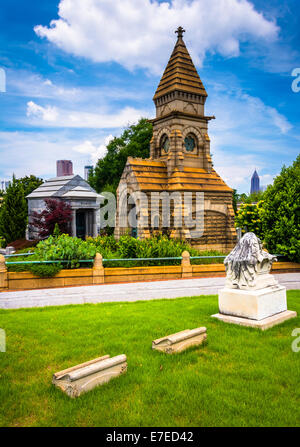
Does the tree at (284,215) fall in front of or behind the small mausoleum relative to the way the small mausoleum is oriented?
in front

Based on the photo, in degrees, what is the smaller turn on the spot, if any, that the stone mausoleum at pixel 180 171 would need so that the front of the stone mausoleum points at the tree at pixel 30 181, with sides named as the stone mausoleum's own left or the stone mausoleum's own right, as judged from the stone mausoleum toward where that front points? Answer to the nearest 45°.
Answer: approximately 90° to the stone mausoleum's own right

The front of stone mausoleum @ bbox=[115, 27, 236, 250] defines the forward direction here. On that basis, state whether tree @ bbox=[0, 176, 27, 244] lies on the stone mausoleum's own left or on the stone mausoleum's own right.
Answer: on the stone mausoleum's own right

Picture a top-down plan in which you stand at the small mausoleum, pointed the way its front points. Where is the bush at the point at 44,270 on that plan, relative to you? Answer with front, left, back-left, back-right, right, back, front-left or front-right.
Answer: front-right

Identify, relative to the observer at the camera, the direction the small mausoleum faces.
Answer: facing the viewer and to the right of the viewer

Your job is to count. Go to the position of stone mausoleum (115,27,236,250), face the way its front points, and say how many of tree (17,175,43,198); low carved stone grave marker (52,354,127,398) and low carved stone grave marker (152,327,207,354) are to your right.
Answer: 1

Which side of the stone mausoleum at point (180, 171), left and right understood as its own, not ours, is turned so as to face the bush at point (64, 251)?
front

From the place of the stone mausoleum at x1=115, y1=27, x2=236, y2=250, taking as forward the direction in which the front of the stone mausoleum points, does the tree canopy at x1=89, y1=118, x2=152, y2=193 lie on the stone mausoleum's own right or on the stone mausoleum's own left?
on the stone mausoleum's own right

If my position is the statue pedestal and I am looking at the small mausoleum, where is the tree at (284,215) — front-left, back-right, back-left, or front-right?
front-right

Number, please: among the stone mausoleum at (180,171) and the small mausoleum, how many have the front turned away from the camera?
0
